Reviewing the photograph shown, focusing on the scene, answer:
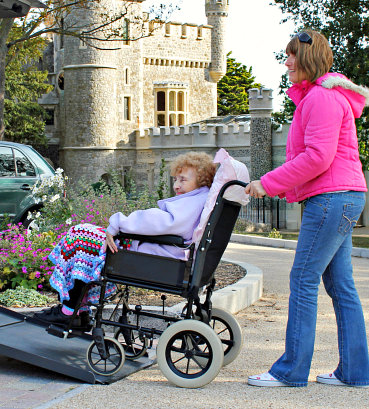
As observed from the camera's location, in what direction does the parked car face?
facing to the left of the viewer

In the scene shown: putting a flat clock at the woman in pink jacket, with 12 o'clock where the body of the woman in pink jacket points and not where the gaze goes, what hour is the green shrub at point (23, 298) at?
The green shrub is roughly at 1 o'clock from the woman in pink jacket.

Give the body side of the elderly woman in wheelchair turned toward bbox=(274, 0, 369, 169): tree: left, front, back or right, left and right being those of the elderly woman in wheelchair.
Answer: right

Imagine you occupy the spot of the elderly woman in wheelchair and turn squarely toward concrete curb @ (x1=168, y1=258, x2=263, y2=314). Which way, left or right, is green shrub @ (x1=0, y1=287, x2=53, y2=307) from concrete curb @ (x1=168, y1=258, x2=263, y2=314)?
left

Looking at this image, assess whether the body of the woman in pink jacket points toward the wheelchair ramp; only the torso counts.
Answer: yes

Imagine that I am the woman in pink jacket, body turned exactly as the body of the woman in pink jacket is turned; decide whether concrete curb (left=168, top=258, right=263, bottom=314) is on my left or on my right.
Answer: on my right

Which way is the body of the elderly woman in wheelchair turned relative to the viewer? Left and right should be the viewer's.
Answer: facing to the left of the viewer

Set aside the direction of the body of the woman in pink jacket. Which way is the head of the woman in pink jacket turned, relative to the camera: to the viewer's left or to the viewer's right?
to the viewer's left

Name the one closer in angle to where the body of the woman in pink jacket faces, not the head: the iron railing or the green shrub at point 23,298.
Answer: the green shrub

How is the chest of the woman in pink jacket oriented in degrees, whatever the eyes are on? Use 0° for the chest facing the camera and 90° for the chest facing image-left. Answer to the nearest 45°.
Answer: approximately 90°
